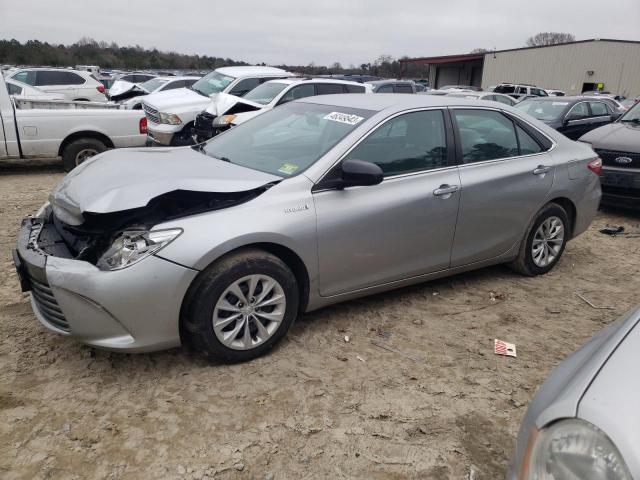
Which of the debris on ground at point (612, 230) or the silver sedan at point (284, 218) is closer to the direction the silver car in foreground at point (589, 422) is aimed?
the silver sedan

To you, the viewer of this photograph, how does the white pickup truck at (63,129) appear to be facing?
facing to the left of the viewer

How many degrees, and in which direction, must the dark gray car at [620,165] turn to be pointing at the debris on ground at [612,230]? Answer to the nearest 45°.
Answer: approximately 45° to its left

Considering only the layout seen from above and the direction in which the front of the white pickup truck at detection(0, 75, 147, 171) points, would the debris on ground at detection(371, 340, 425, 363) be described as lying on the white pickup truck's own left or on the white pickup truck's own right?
on the white pickup truck's own left

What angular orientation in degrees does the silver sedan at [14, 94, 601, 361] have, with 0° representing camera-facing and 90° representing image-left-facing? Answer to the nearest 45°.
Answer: approximately 45°

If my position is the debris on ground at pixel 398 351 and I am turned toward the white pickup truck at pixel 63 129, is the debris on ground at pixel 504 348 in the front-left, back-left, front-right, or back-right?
back-right

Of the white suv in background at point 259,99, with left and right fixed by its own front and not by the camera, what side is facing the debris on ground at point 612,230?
left

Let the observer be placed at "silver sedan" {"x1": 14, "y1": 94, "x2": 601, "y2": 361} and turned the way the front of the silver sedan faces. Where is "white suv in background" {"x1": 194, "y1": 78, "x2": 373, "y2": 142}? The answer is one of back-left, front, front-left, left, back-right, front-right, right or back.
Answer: back-right

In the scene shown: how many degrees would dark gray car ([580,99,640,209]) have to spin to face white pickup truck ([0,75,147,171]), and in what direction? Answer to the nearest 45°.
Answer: approximately 45° to its right

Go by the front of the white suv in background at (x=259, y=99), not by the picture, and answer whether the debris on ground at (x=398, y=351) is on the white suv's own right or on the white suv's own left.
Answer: on the white suv's own left

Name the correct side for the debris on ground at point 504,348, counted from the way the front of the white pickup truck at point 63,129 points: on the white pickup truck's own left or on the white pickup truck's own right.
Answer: on the white pickup truck's own left

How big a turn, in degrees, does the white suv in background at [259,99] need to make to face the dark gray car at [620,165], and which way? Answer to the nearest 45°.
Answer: approximately 90° to its left
